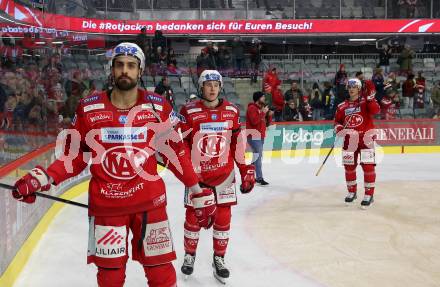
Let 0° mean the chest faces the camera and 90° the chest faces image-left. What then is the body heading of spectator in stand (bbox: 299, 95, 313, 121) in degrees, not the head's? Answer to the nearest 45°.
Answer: approximately 0°

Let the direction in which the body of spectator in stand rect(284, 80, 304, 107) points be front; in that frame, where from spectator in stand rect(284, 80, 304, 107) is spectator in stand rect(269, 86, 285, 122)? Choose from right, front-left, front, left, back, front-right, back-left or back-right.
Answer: front-right

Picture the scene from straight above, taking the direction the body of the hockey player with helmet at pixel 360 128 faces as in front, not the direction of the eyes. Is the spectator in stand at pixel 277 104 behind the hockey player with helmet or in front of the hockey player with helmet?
behind

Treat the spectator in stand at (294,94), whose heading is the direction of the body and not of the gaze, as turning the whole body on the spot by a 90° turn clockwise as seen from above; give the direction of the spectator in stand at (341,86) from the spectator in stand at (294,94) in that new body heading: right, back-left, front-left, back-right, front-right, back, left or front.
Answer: back-right

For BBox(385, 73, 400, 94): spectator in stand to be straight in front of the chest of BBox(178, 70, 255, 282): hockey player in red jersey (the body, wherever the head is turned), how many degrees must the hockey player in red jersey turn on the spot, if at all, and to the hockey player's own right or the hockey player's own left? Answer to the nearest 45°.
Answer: approximately 135° to the hockey player's own left

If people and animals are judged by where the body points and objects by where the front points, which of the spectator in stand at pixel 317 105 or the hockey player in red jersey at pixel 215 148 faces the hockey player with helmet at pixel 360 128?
the spectator in stand

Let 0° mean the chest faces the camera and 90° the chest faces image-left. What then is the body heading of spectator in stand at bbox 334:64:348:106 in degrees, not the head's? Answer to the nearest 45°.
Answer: approximately 0°

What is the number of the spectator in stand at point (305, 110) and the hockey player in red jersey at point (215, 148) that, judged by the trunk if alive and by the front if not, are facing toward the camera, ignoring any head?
2

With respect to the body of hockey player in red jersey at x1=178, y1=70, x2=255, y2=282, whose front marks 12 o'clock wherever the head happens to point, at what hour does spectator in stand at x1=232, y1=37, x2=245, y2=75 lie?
The spectator in stand is roughly at 6 o'clock from the hockey player in red jersey.

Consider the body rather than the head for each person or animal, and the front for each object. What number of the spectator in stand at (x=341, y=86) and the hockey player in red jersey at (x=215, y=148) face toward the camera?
2

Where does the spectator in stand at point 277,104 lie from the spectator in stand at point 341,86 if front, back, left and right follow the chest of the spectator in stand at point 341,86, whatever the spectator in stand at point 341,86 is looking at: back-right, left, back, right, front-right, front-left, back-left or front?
front-right

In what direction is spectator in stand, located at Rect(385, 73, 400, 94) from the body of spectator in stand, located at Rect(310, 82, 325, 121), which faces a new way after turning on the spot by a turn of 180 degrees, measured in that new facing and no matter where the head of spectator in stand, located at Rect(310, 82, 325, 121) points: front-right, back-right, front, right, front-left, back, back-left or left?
front-right

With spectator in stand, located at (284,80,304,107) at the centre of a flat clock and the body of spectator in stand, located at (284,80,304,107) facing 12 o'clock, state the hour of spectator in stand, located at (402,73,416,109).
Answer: spectator in stand, located at (402,73,416,109) is roughly at 8 o'clock from spectator in stand, located at (284,80,304,107).
